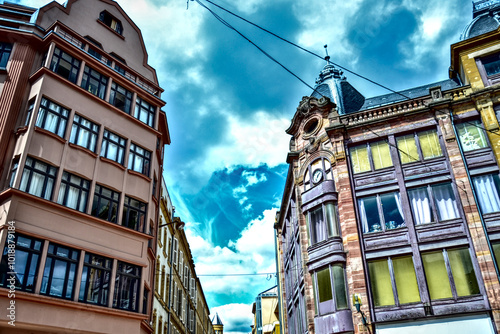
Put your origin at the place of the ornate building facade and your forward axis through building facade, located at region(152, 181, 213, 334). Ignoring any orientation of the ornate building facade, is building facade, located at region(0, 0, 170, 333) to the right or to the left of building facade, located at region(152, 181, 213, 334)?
left

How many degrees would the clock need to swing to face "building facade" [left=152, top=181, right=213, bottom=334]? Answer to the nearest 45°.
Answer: approximately 90° to its right

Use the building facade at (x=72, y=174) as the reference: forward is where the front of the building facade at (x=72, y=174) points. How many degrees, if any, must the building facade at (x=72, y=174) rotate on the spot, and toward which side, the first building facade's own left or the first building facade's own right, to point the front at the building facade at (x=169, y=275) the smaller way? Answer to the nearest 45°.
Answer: approximately 90° to the first building facade's own left

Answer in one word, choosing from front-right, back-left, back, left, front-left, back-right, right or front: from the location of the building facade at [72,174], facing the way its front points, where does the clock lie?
front-left

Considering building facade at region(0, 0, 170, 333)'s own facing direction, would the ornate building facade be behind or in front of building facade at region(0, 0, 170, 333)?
in front

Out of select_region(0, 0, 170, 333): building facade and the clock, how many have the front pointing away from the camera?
0

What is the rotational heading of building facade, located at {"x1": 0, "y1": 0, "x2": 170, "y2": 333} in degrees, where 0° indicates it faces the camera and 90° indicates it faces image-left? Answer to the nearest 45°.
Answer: approximately 315°

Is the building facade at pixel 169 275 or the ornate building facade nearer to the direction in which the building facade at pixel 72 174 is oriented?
the ornate building facade

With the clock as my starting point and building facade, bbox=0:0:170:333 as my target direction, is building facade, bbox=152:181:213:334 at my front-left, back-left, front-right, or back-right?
front-right

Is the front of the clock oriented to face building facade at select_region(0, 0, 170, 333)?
yes
